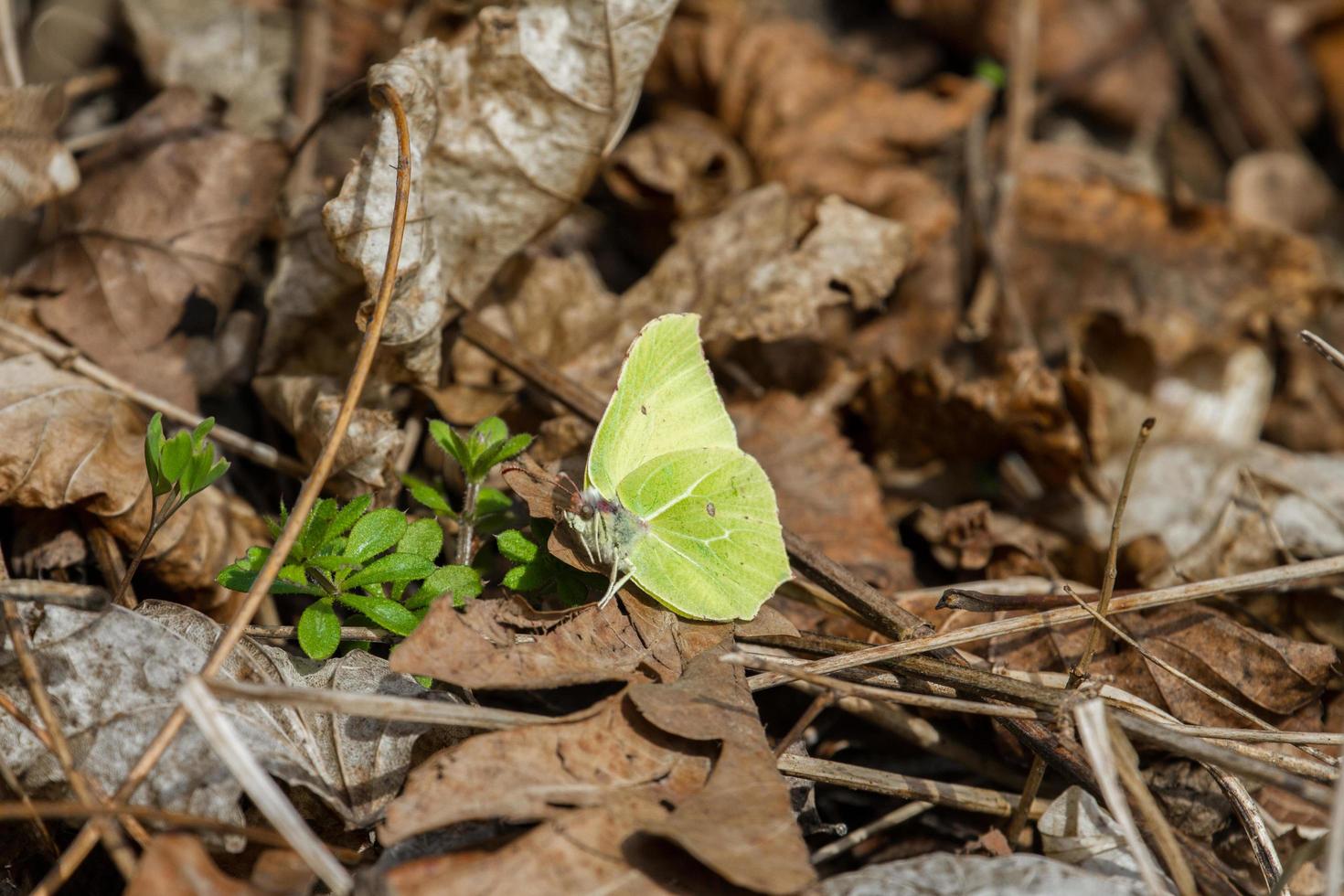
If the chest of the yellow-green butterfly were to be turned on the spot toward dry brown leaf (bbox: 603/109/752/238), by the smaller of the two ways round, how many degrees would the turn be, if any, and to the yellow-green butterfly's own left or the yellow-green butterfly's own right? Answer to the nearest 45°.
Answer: approximately 90° to the yellow-green butterfly's own right

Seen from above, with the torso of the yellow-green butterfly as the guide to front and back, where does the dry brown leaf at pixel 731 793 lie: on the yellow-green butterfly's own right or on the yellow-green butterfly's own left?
on the yellow-green butterfly's own left

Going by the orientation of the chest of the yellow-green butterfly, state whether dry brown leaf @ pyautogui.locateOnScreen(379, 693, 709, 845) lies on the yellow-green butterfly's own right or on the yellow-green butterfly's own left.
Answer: on the yellow-green butterfly's own left

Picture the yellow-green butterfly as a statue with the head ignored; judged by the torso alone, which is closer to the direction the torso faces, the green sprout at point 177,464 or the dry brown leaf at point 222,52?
the green sprout

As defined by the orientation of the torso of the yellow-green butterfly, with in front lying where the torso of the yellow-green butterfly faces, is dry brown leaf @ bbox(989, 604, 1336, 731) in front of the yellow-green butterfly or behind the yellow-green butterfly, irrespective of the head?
behind

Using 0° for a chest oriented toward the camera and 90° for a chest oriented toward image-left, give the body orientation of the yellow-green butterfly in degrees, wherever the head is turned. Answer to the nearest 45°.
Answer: approximately 90°
